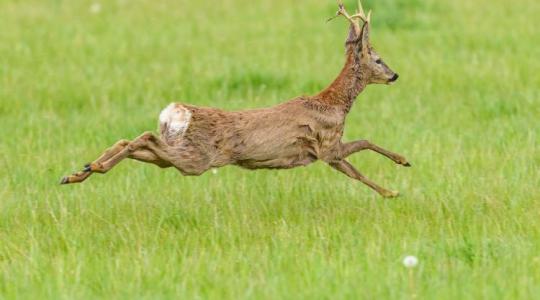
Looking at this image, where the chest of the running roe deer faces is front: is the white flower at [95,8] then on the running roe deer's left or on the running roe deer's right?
on the running roe deer's left

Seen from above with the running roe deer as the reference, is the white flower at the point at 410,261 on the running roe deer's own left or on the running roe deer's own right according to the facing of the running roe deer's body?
on the running roe deer's own right

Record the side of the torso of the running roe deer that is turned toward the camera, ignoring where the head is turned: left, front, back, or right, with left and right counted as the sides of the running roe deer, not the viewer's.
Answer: right
